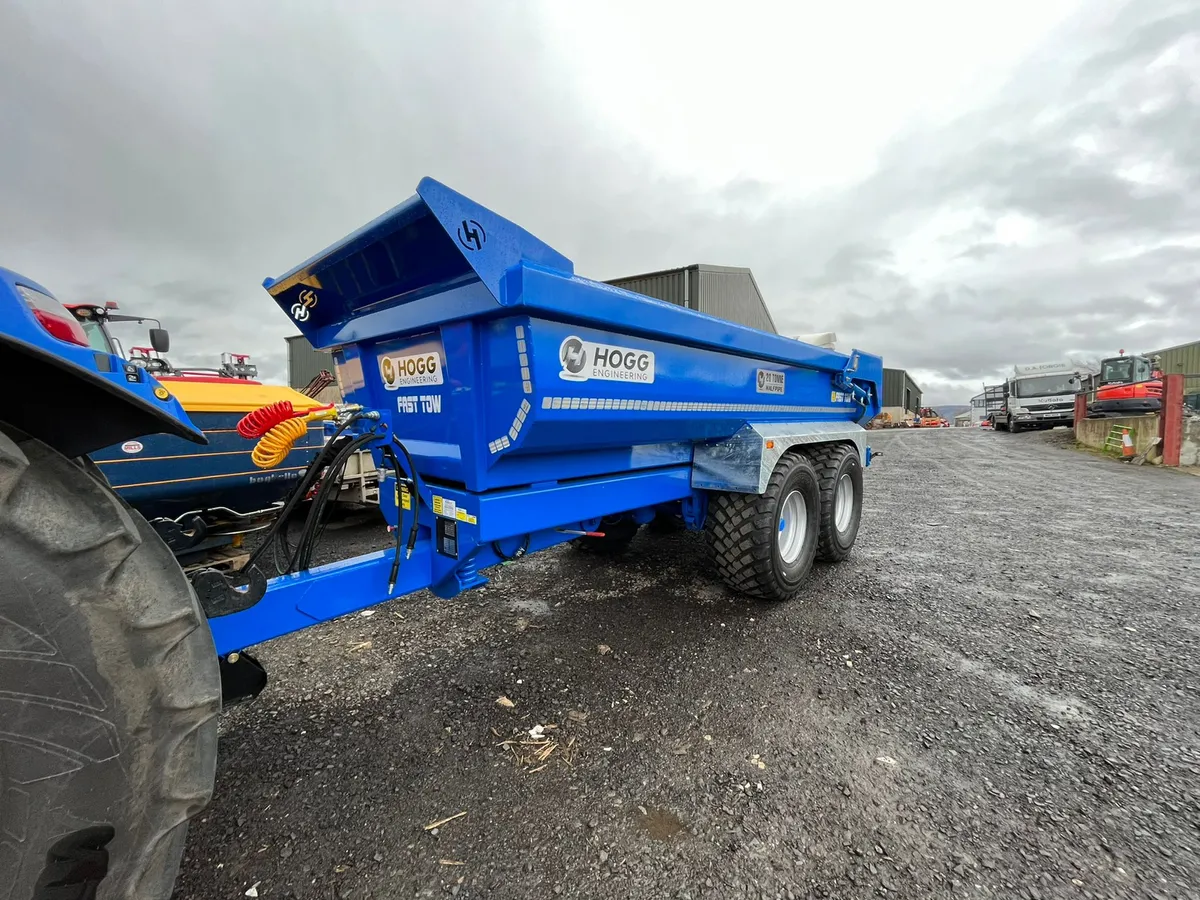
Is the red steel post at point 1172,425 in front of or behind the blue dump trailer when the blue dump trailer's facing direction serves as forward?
behind

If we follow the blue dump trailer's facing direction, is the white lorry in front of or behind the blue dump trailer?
behind

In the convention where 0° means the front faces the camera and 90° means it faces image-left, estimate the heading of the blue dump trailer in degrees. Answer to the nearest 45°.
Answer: approximately 45°

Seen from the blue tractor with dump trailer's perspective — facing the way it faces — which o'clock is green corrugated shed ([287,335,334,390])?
The green corrugated shed is roughly at 4 o'clock from the blue tractor with dump trailer.

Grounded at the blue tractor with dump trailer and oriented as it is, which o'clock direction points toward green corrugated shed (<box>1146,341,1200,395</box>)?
The green corrugated shed is roughly at 7 o'clock from the blue tractor with dump trailer.
